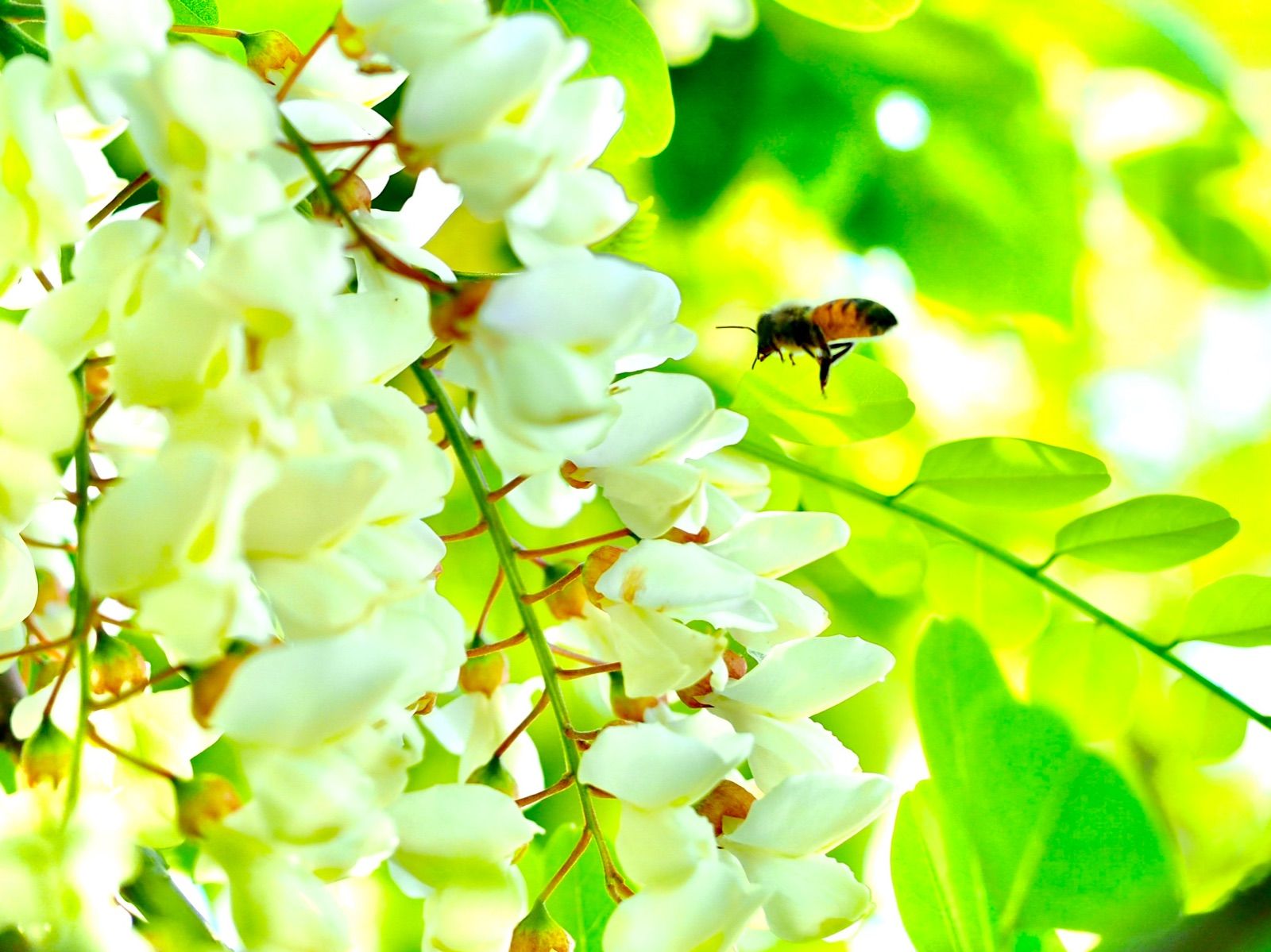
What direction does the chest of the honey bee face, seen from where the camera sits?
to the viewer's left
